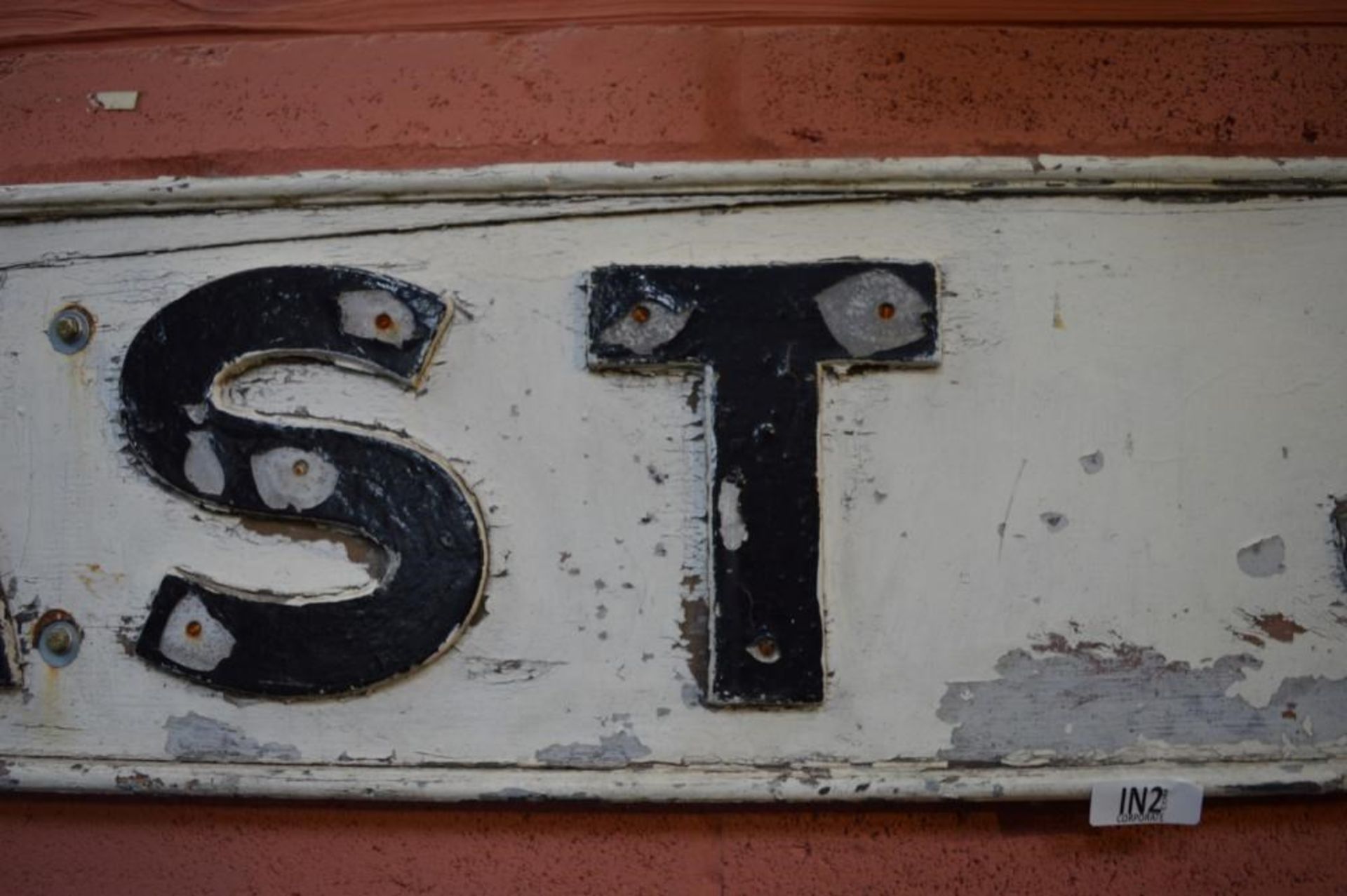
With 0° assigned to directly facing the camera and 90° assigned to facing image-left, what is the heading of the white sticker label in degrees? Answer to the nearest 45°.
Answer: approximately 0°

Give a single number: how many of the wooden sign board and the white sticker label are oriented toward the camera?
2

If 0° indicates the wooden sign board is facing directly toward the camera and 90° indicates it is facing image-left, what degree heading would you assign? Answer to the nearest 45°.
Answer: approximately 0°
